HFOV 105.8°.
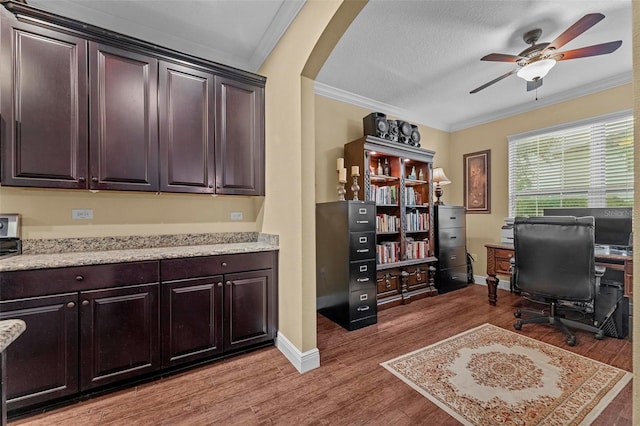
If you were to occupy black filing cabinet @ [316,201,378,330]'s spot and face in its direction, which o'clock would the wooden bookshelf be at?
The wooden bookshelf is roughly at 9 o'clock from the black filing cabinet.

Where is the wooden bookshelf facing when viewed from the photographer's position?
facing the viewer and to the right of the viewer

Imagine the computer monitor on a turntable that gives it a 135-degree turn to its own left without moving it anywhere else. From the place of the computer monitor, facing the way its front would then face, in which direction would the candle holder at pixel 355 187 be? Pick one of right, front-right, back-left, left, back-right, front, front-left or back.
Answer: back

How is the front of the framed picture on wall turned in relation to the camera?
facing the viewer and to the left of the viewer

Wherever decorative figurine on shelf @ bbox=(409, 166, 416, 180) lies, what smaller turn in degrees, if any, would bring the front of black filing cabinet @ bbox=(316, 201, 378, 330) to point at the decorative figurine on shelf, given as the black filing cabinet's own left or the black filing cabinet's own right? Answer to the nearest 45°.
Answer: approximately 90° to the black filing cabinet's own left

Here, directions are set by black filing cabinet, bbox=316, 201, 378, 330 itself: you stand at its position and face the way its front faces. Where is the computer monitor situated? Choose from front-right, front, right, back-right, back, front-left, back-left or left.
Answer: front-left

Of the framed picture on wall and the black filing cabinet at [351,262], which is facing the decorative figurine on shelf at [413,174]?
the framed picture on wall

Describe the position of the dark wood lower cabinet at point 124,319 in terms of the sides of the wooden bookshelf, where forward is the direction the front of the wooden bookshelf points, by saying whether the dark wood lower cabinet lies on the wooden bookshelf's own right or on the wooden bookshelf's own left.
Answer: on the wooden bookshelf's own right

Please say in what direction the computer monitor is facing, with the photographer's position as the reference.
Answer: facing the viewer

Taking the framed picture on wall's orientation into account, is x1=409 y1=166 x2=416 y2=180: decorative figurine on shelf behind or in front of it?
in front

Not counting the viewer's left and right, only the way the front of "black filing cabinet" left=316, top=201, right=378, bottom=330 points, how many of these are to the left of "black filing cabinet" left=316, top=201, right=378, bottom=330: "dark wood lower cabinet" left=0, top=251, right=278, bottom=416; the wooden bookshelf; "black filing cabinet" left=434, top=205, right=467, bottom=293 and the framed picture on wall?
3

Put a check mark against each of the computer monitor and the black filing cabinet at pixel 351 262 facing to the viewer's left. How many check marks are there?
0

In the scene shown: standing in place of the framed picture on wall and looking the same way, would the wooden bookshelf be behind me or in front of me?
in front
